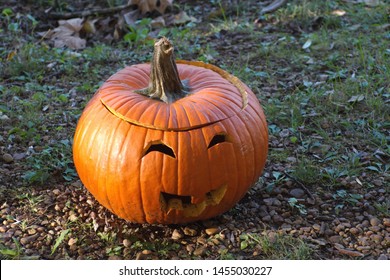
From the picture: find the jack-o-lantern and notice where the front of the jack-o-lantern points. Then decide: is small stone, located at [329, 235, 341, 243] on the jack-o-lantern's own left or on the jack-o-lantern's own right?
on the jack-o-lantern's own left

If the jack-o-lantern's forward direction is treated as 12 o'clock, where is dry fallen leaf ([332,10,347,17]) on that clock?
The dry fallen leaf is roughly at 7 o'clock from the jack-o-lantern.

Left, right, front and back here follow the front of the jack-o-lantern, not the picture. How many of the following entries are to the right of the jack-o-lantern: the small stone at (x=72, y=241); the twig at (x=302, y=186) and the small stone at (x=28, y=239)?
2

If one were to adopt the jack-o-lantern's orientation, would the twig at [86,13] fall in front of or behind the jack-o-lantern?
behind

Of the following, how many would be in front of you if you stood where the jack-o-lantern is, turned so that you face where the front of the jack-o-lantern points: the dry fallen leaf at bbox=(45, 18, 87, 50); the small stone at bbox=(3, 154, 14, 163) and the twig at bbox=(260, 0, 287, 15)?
0

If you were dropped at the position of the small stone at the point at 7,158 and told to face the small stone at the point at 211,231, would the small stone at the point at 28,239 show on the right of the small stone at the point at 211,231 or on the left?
right

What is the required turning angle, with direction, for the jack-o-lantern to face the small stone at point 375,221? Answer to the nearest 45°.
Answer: approximately 90° to its left

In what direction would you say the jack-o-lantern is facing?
toward the camera

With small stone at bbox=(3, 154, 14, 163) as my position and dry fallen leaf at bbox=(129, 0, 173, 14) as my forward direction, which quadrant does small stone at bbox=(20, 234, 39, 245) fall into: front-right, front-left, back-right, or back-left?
back-right

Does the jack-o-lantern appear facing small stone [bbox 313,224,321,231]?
no

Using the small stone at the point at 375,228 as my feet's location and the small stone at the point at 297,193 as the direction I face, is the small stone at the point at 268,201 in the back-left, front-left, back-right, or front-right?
front-left

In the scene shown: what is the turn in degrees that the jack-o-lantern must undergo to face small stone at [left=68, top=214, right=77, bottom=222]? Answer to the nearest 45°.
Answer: approximately 90° to its right

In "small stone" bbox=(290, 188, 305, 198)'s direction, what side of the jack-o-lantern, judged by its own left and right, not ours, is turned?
left

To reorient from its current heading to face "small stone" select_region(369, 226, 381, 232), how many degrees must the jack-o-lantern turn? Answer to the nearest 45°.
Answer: approximately 90° to its left

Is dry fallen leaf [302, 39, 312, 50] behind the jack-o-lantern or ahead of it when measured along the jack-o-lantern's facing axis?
behind

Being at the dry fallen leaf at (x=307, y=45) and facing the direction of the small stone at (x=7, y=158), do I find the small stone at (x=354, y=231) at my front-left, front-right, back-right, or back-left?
front-left
